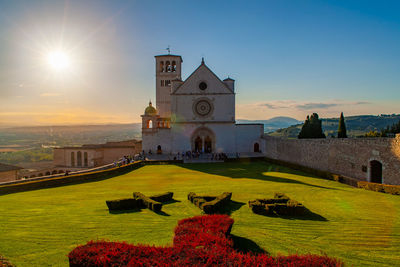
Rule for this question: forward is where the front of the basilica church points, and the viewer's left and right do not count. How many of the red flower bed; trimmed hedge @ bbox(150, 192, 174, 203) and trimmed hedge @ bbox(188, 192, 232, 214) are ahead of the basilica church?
3

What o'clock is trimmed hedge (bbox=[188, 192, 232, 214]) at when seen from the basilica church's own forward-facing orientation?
The trimmed hedge is roughly at 12 o'clock from the basilica church.

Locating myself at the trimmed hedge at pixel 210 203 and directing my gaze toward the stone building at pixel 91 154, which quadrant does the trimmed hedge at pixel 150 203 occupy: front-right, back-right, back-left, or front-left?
front-left

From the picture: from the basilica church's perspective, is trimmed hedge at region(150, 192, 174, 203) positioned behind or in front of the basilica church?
in front

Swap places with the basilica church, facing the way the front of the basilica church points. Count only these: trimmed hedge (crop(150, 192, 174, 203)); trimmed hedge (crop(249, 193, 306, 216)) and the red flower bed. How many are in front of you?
3

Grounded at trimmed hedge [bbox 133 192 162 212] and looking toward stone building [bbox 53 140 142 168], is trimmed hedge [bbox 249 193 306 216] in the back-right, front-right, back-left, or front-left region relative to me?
back-right

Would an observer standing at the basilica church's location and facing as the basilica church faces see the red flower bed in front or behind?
in front

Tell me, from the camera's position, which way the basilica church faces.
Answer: facing the viewer

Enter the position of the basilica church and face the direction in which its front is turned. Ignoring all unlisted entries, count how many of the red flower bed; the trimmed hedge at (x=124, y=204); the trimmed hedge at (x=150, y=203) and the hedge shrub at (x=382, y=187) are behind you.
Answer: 0

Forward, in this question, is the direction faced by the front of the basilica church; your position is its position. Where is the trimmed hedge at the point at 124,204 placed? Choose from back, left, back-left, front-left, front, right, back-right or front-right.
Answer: front

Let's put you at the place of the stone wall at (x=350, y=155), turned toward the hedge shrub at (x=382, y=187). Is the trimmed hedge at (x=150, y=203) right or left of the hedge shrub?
right

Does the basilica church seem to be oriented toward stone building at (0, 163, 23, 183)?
no

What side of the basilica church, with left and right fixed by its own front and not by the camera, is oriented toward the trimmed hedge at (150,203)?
front

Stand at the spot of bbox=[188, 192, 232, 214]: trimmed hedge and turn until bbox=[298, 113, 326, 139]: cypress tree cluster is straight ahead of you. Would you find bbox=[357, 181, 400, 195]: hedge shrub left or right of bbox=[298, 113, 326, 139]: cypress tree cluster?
right

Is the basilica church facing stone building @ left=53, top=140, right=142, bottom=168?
no

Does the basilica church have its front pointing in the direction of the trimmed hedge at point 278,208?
yes

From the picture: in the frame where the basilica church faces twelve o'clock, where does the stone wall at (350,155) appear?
The stone wall is roughly at 11 o'clock from the basilica church.
